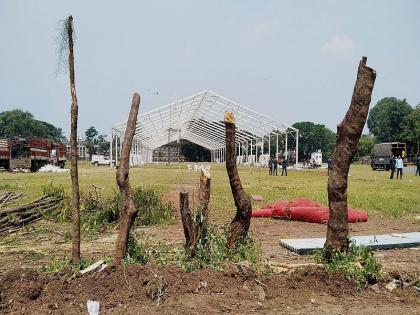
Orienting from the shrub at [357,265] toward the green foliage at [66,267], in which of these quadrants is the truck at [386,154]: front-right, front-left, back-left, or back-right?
back-right

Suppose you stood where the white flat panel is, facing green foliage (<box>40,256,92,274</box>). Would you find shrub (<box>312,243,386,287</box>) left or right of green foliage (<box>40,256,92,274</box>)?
left

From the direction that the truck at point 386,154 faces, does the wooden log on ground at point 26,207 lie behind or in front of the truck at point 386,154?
in front

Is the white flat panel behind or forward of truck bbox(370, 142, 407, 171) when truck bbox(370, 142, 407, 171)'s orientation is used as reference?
behind

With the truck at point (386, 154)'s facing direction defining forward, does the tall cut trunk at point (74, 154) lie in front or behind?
in front

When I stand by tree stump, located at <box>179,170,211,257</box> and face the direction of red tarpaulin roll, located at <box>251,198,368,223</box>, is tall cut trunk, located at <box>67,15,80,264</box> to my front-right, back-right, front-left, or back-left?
back-left
